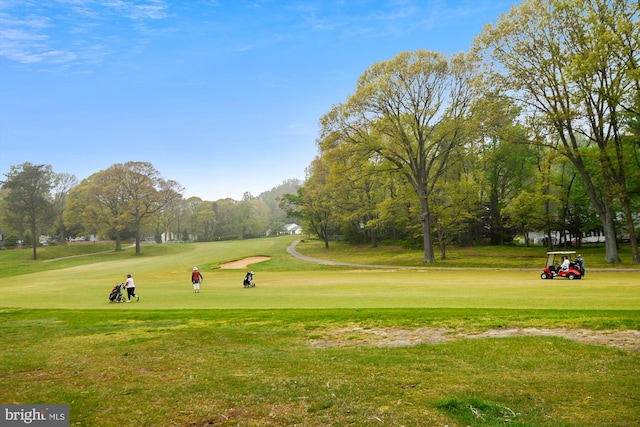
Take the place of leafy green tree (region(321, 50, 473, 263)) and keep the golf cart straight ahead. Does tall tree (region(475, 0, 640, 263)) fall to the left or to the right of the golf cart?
left

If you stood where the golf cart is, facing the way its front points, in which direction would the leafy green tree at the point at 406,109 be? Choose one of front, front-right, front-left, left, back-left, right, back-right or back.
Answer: front-right

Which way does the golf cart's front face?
to the viewer's left
